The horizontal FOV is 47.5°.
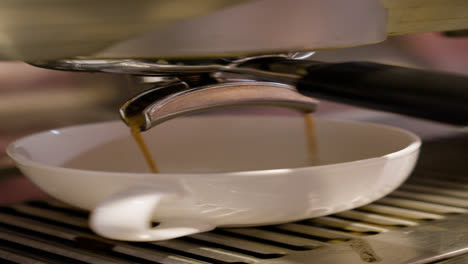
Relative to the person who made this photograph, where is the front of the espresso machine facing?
facing the viewer and to the right of the viewer
